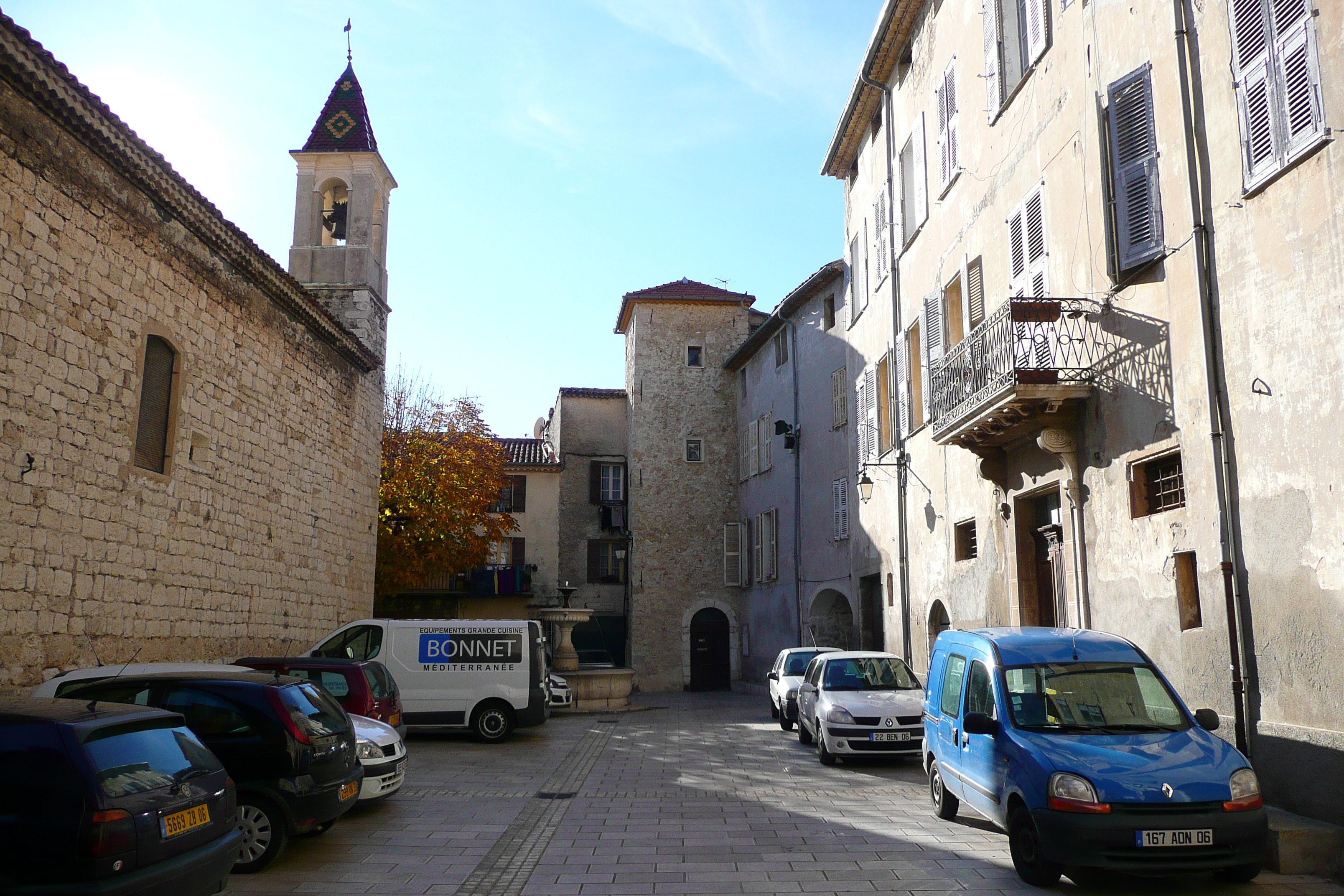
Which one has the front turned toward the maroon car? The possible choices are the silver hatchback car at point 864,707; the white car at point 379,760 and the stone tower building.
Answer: the stone tower building

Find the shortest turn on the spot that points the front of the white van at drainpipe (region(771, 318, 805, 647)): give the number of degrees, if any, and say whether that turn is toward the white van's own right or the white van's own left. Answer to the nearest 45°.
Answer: approximately 135° to the white van's own right

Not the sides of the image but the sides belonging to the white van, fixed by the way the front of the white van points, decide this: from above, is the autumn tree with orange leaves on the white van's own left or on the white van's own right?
on the white van's own right

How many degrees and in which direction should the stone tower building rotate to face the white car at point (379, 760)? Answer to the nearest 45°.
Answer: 0° — it already faces it

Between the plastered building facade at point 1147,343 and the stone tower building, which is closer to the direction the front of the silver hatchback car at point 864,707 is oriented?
the plastered building facade

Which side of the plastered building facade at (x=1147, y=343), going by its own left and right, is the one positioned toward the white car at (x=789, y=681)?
right

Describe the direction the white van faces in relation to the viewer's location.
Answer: facing to the left of the viewer

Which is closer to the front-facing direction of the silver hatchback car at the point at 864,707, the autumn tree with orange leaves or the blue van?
the blue van

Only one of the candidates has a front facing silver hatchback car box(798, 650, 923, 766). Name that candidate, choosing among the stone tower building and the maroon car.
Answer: the stone tower building

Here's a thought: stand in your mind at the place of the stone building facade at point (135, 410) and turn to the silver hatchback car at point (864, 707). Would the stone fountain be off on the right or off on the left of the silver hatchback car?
left

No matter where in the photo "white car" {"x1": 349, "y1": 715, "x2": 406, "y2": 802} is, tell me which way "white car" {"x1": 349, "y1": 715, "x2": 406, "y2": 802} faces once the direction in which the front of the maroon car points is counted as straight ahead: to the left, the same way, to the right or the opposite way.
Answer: the opposite way
